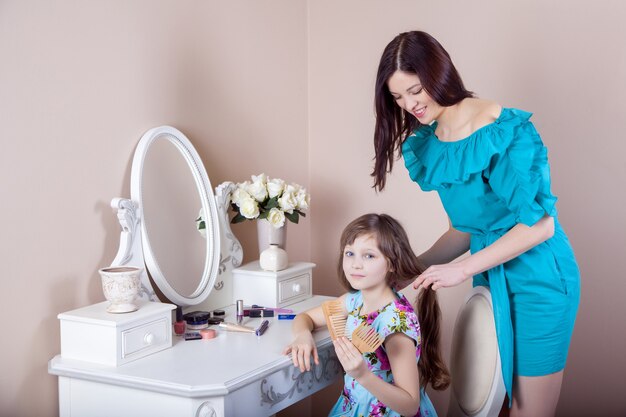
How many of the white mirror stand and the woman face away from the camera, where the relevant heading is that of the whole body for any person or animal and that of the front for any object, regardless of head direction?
0

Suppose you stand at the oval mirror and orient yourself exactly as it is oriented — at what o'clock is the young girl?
The young girl is roughly at 12 o'clock from the oval mirror.

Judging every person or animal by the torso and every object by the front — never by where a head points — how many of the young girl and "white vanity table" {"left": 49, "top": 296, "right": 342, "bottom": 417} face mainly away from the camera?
0

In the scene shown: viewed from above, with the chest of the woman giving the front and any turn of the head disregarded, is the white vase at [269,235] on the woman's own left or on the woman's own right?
on the woman's own right

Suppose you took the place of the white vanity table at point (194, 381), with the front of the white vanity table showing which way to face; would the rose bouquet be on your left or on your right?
on your left

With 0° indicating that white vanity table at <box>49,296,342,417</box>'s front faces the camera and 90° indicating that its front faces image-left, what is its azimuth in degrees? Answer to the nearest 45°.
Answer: approximately 315°

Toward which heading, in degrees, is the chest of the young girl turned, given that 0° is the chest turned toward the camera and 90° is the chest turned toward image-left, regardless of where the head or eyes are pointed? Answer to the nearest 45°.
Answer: approximately 45°

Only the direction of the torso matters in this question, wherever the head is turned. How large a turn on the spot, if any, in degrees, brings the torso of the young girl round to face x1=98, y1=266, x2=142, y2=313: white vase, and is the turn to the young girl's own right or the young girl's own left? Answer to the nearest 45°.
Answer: approximately 45° to the young girl's own right
